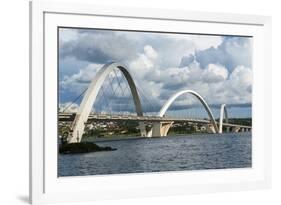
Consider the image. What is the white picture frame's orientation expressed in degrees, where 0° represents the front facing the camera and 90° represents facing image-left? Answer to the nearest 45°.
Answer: approximately 315°
